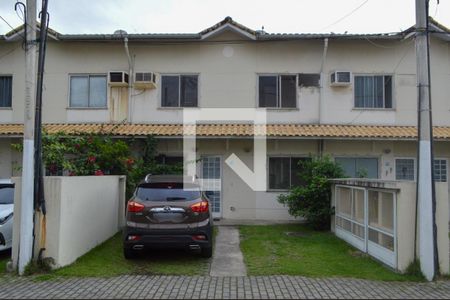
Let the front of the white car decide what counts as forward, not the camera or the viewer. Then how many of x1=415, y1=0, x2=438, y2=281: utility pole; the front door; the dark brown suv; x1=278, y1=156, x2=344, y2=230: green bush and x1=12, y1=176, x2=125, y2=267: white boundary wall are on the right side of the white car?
0

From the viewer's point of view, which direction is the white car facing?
toward the camera

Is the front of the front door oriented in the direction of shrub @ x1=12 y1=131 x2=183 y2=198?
no

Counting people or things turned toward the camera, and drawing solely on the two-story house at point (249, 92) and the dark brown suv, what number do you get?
1

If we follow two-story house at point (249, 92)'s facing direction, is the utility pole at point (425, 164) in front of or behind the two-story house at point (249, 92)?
in front

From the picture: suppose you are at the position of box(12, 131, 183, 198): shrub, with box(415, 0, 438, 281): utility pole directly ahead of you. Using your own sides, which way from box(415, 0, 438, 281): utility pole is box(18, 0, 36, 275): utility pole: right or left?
right

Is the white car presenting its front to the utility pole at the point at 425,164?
no

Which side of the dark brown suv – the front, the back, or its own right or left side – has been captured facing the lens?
back

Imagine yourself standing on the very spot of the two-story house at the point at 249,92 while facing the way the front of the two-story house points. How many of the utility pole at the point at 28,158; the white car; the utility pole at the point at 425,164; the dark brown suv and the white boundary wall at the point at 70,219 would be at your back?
0

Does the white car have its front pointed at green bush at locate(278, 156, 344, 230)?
no

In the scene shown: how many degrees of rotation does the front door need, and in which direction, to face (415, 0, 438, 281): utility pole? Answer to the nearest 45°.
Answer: approximately 45° to its left

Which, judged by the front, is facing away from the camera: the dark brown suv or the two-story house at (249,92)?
the dark brown suv

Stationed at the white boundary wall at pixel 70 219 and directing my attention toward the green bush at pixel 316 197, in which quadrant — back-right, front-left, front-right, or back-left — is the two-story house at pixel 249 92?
front-left

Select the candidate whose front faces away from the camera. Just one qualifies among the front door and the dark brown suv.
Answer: the dark brown suv

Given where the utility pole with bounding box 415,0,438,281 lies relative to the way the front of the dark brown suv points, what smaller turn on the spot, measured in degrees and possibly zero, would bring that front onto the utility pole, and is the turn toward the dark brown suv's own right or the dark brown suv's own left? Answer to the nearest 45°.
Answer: approximately 90° to the dark brown suv's own right
